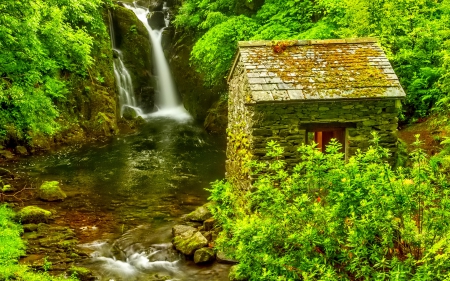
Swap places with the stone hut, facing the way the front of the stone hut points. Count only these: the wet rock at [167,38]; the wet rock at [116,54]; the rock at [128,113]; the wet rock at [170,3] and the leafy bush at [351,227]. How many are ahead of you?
1

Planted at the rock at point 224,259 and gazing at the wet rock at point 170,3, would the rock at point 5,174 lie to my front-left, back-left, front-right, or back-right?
front-left

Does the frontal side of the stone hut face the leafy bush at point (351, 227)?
yes

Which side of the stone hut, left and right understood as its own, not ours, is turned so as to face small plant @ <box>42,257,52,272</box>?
right

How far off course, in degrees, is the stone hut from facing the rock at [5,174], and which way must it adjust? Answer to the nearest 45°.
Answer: approximately 90° to its right

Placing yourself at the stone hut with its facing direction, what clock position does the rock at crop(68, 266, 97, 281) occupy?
The rock is roughly at 2 o'clock from the stone hut.

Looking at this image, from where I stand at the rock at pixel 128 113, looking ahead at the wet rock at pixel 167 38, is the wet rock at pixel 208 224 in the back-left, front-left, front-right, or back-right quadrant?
back-right

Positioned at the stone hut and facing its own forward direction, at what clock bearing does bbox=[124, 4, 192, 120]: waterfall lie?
The waterfall is roughly at 5 o'clock from the stone hut.

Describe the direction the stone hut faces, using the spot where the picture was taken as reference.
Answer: facing the viewer

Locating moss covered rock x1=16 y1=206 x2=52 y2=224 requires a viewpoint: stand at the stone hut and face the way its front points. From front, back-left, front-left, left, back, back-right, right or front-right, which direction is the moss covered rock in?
right

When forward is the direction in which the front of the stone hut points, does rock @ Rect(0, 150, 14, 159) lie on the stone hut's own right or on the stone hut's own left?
on the stone hut's own right

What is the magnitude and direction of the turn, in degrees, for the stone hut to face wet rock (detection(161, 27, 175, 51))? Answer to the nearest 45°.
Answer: approximately 135° to its right

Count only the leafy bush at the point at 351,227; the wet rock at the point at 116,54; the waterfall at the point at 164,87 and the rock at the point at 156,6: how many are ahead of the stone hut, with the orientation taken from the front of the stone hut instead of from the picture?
1

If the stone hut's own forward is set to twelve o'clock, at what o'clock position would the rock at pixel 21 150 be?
The rock is roughly at 4 o'clock from the stone hut.
